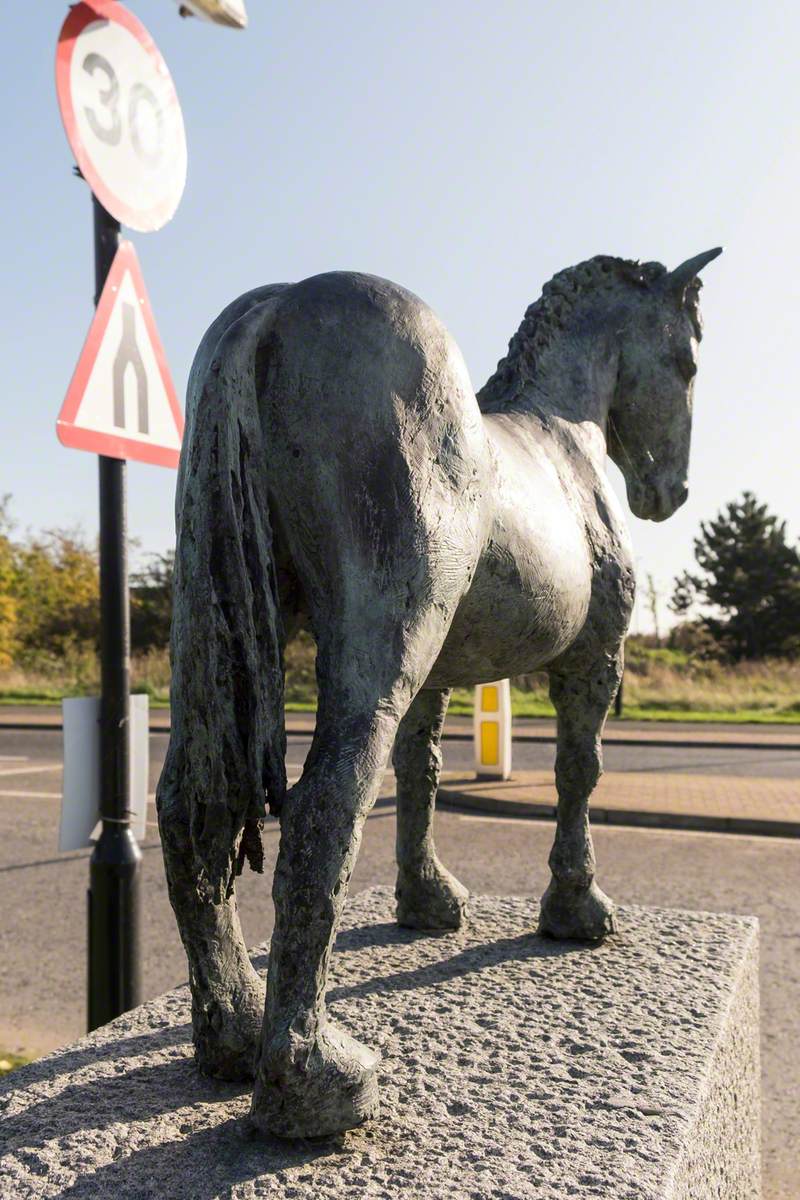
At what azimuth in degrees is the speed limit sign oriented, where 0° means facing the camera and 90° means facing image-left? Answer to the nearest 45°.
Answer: approximately 315°

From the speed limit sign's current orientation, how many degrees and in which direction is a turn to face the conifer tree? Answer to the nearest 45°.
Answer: approximately 90° to its left

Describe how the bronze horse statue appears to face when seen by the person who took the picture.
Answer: facing away from the viewer and to the right of the viewer

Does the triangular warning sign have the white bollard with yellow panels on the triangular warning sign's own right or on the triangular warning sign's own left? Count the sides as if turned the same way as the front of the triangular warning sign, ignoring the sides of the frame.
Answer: on the triangular warning sign's own left

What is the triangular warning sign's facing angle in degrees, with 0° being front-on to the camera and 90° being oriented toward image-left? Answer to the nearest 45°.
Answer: approximately 315°
